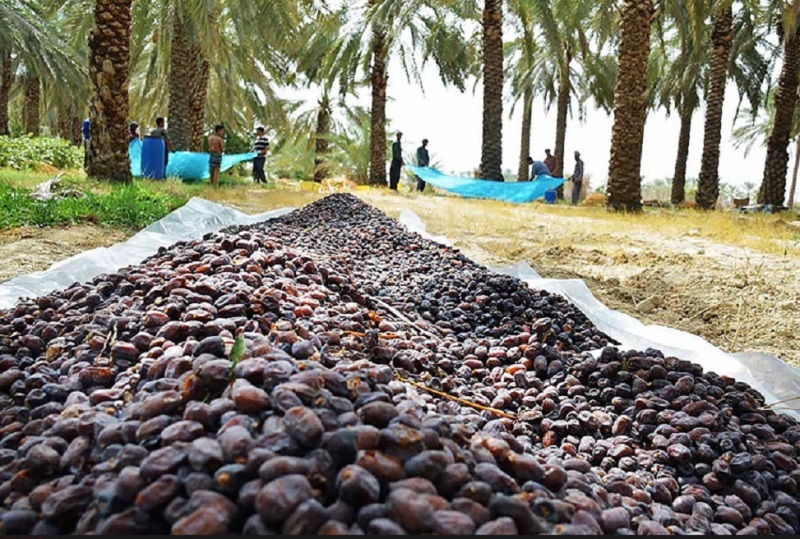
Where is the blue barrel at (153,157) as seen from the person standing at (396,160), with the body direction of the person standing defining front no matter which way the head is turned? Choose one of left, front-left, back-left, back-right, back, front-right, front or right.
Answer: back-right

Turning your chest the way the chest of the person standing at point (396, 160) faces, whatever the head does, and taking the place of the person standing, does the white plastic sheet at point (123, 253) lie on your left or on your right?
on your right

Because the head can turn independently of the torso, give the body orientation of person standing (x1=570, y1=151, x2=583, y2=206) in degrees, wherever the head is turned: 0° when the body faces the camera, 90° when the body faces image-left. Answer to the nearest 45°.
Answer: approximately 90°

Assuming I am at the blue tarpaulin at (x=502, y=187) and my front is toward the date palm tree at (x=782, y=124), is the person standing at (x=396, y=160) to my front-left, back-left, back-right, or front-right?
back-left

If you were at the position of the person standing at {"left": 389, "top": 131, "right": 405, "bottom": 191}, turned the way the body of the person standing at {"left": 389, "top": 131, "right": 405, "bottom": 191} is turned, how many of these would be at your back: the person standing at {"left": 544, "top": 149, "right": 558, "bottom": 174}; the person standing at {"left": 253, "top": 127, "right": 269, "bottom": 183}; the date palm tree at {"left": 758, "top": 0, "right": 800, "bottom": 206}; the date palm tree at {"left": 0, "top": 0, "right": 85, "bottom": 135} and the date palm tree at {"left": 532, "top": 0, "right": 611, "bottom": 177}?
2

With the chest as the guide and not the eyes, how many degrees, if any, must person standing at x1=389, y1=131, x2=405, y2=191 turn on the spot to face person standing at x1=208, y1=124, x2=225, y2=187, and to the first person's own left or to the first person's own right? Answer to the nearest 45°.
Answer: approximately 135° to the first person's own right
